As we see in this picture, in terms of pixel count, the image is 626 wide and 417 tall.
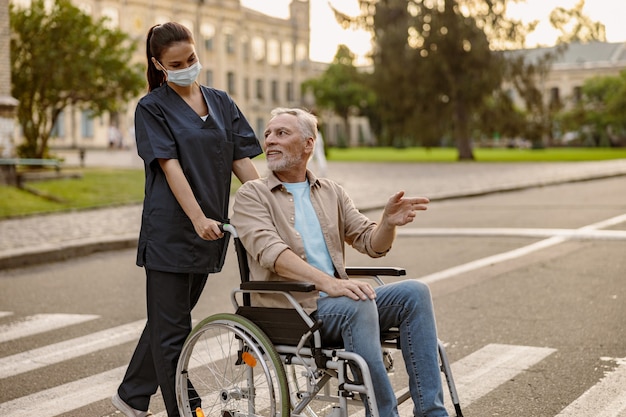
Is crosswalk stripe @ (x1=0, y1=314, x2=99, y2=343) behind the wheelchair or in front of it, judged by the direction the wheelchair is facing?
behind

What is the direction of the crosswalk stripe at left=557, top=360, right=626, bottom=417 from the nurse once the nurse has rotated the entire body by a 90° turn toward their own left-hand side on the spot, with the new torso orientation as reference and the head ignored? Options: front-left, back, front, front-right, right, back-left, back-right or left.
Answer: front-right

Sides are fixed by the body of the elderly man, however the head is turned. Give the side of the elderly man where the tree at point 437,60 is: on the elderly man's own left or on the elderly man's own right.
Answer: on the elderly man's own left

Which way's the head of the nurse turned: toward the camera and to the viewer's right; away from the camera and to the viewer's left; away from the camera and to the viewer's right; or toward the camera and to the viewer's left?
toward the camera and to the viewer's right

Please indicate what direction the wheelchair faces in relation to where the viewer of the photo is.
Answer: facing the viewer and to the right of the viewer

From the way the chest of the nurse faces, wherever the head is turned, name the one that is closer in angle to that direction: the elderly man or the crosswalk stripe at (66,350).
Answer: the elderly man

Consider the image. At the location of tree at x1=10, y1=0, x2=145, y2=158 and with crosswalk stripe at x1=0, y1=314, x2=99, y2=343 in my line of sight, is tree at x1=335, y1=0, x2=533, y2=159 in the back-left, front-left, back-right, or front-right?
back-left
